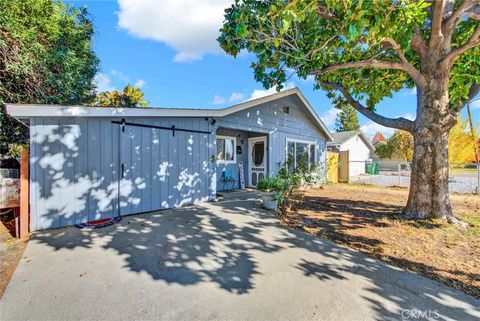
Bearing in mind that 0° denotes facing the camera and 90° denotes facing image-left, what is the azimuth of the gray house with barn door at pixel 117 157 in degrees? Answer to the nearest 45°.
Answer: approximately 315°

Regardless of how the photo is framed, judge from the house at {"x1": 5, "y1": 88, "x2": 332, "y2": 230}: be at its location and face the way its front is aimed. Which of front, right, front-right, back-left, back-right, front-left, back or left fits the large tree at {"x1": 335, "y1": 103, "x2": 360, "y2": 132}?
left
